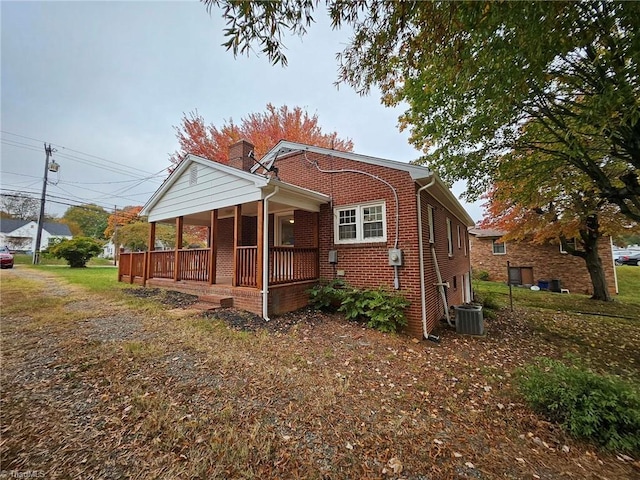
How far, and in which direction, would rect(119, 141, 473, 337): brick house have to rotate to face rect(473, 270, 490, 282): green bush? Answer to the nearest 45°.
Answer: approximately 180°

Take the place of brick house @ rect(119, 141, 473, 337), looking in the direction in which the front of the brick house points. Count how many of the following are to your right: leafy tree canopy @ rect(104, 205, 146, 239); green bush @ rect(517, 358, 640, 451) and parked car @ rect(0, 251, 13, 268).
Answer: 2

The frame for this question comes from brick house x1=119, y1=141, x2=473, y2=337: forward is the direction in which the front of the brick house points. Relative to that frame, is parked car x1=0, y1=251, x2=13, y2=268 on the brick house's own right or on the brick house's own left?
on the brick house's own right

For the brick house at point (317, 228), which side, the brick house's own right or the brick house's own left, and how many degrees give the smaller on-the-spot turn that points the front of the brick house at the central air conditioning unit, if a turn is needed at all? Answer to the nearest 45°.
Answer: approximately 135° to the brick house's own left

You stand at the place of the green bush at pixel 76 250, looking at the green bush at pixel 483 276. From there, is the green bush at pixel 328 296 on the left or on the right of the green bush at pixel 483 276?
right

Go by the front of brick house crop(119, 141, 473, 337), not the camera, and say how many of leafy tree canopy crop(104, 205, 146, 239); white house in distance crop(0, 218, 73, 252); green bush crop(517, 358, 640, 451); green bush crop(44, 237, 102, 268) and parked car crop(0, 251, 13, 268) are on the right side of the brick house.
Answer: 4

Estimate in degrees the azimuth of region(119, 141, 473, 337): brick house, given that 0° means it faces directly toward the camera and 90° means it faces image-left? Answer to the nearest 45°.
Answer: approximately 45°

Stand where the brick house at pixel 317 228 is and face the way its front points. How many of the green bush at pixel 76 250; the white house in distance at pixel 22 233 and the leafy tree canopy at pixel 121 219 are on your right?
3

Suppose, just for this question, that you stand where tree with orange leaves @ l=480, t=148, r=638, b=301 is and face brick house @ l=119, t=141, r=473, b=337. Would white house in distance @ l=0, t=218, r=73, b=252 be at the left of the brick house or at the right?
right

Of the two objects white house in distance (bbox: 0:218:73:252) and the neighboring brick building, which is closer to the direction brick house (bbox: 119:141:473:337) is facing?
the white house in distance

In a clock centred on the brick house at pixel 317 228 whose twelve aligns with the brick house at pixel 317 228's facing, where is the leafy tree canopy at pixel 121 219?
The leafy tree canopy is roughly at 3 o'clock from the brick house.

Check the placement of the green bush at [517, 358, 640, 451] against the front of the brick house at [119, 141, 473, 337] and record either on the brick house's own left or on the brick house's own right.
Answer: on the brick house's own left
